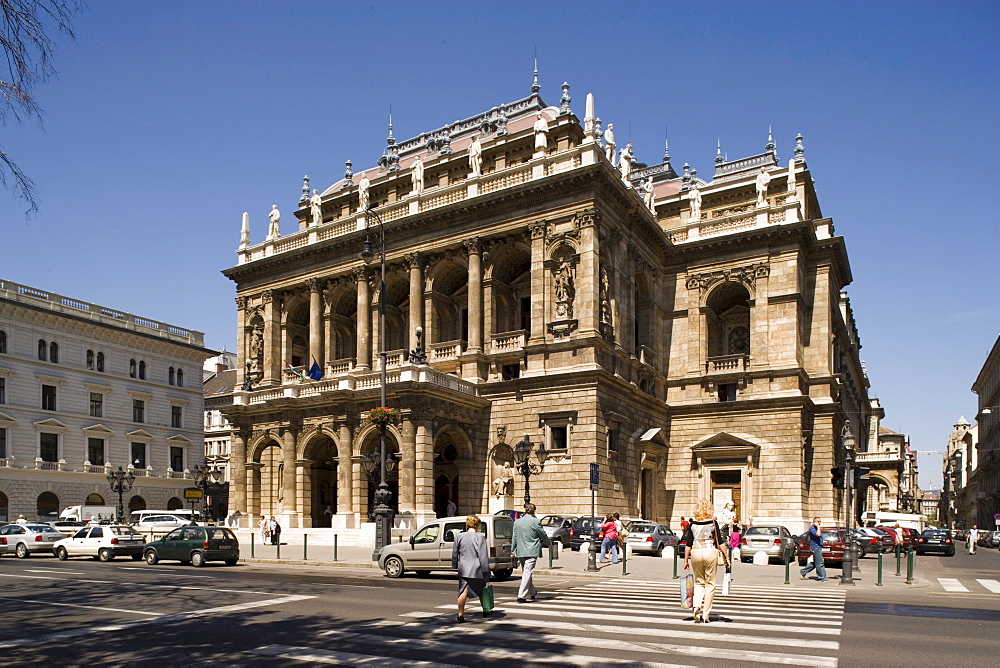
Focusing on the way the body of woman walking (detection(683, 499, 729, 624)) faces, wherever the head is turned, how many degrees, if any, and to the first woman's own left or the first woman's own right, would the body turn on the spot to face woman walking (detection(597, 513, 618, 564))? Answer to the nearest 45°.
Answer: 0° — they already face them

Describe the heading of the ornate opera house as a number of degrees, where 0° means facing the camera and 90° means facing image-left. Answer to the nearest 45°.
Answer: approximately 45°

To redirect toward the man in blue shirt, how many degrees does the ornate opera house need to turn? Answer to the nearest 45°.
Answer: approximately 45° to its left

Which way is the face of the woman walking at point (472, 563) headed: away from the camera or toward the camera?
away from the camera

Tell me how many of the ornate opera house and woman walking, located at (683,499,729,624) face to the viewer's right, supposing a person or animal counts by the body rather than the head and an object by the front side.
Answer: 0

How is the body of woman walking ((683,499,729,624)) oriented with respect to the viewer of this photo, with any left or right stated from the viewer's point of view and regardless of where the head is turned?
facing away from the viewer

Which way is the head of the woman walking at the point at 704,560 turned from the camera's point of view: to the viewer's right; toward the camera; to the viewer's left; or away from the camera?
away from the camera
